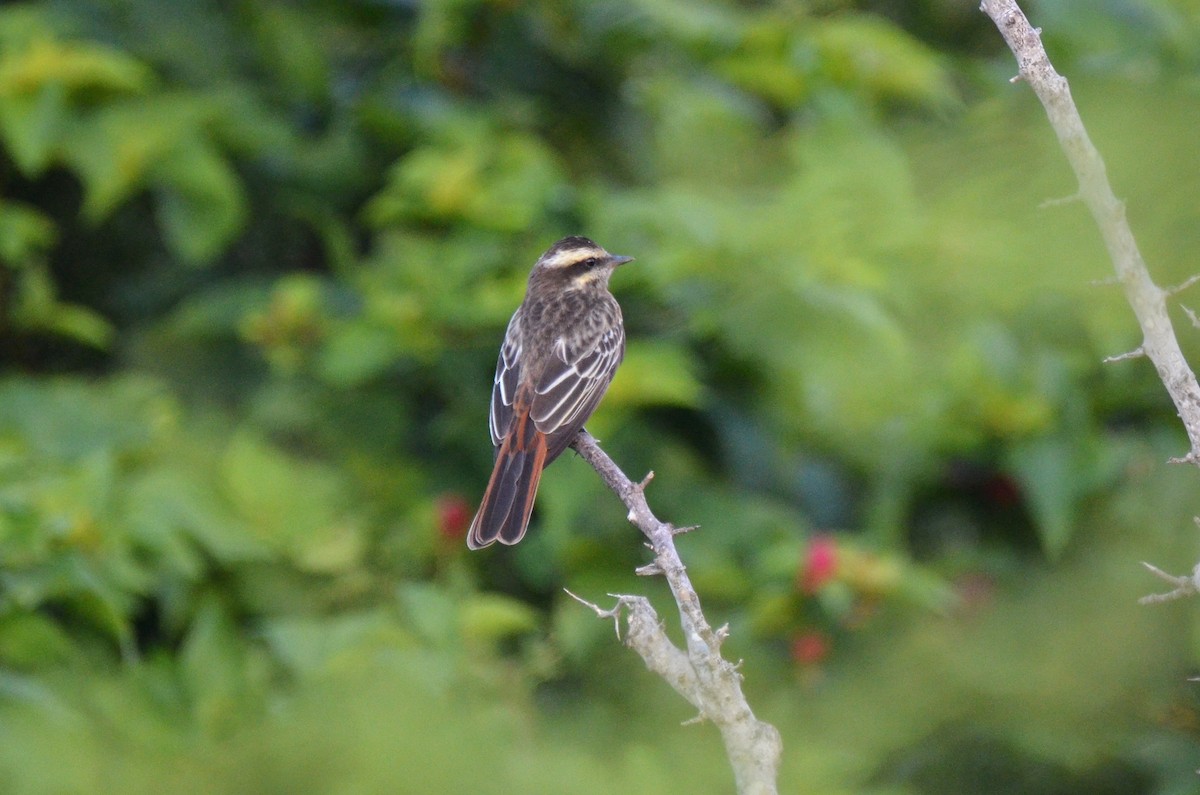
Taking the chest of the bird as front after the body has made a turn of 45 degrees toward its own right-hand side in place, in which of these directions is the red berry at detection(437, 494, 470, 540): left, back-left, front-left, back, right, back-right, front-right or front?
left

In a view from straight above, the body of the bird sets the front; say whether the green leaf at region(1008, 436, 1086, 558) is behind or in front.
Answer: in front

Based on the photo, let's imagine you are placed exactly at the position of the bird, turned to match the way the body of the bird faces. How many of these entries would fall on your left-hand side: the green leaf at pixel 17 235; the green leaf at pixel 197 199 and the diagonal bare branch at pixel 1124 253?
2

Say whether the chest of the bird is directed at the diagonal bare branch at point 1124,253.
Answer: no

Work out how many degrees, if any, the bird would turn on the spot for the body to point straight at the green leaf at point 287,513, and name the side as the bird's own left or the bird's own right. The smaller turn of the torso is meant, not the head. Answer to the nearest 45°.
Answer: approximately 90° to the bird's own left

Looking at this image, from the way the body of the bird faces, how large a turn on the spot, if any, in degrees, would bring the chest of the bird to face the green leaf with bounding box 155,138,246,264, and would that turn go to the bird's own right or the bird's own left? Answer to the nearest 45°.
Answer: approximately 90° to the bird's own left

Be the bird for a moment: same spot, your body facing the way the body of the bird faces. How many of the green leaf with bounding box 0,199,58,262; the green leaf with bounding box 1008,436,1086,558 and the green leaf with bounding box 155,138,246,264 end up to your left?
2

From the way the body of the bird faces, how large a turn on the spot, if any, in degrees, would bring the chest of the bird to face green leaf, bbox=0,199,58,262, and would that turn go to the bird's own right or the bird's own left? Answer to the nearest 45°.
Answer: approximately 90° to the bird's own left

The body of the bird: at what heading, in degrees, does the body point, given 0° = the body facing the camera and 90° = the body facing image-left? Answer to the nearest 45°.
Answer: approximately 225°

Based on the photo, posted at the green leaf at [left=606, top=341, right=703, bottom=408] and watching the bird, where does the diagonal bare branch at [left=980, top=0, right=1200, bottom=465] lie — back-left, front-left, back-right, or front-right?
front-left

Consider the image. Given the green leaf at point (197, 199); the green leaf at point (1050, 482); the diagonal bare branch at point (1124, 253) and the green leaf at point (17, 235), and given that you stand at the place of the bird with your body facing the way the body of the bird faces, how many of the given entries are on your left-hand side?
2
